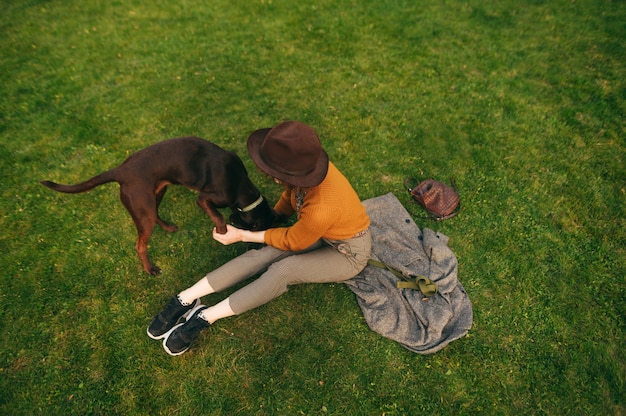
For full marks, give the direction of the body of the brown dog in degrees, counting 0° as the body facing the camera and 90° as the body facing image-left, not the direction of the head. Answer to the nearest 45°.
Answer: approximately 270°

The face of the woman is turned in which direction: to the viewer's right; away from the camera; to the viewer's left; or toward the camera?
to the viewer's left

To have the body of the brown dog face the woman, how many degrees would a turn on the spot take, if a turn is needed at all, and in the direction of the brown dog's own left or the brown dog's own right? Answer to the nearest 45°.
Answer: approximately 45° to the brown dog's own right

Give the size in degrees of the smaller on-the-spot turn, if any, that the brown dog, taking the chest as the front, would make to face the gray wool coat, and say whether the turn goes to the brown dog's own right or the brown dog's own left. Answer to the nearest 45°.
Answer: approximately 45° to the brown dog's own right

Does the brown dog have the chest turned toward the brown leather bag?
yes
